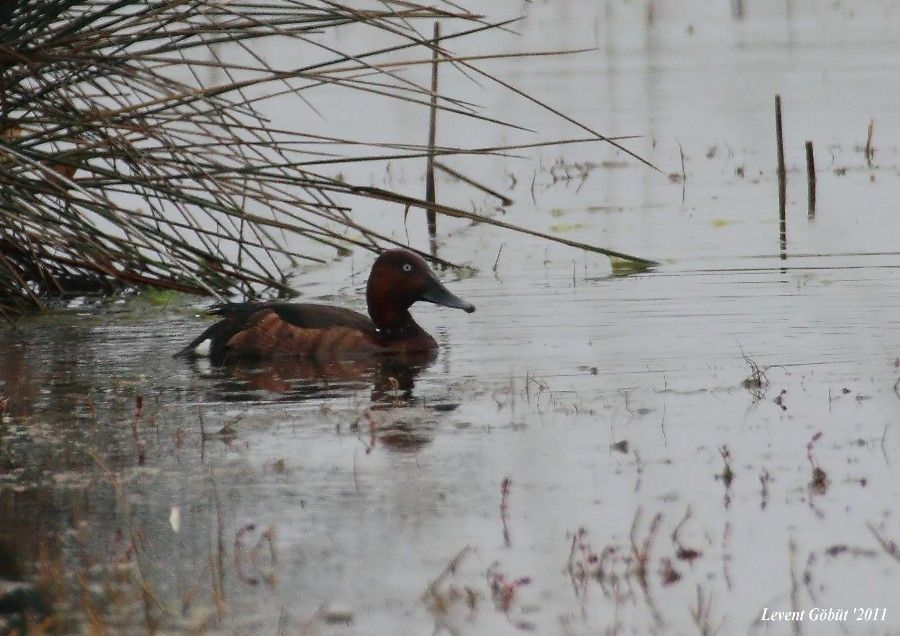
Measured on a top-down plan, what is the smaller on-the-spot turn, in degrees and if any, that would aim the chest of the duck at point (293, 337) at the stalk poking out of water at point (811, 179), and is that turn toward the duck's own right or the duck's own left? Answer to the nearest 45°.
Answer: approximately 45° to the duck's own left

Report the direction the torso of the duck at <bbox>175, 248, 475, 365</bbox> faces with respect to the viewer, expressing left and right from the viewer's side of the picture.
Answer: facing to the right of the viewer
